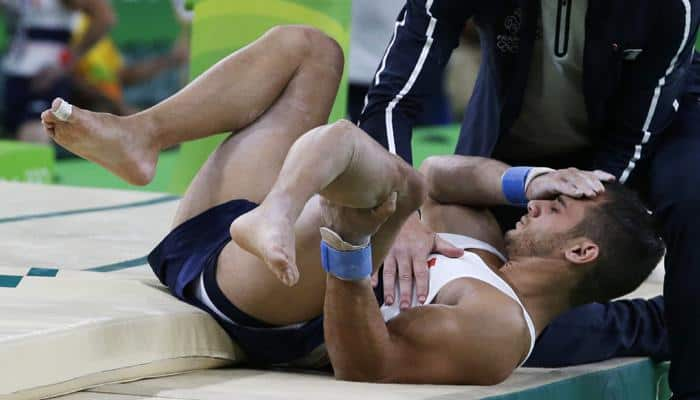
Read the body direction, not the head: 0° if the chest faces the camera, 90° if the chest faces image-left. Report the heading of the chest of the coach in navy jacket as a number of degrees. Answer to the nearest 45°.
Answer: approximately 0°

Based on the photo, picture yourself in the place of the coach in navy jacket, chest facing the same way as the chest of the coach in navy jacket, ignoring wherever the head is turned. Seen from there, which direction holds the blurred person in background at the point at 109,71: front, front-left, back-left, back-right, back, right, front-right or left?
back-right

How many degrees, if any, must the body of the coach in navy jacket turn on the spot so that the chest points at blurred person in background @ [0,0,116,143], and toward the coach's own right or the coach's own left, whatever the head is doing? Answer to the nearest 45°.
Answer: approximately 135° to the coach's own right
